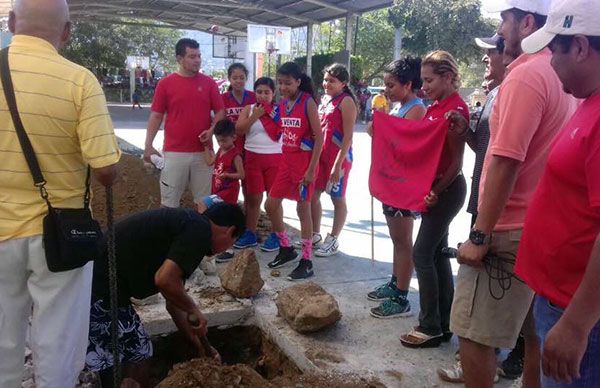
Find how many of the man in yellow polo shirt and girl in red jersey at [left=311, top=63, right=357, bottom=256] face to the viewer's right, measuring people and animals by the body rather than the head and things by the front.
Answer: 0

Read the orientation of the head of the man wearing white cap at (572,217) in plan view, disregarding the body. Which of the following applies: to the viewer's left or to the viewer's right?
to the viewer's left

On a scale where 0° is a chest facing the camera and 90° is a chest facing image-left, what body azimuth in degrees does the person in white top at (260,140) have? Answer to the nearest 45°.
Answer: approximately 0°

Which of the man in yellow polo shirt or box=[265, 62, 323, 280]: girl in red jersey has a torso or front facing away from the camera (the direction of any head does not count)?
the man in yellow polo shirt

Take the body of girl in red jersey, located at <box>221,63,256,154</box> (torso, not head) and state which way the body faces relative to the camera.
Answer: toward the camera

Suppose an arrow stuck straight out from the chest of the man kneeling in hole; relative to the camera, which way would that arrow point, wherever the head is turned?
to the viewer's right

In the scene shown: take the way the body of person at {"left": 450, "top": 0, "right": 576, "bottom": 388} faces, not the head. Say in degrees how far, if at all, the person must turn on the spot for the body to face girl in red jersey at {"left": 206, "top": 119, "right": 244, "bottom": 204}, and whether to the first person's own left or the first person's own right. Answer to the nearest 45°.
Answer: approximately 45° to the first person's own right

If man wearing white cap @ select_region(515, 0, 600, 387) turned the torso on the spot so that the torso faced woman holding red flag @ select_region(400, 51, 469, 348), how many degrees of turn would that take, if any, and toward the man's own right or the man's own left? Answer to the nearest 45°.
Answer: approximately 45° to the man's own right

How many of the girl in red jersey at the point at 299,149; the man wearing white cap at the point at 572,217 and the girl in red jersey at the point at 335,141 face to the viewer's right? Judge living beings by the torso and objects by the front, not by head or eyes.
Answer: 0

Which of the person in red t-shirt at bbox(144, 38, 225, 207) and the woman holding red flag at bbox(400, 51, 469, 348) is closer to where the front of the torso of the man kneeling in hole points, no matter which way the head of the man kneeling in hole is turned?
the woman holding red flag

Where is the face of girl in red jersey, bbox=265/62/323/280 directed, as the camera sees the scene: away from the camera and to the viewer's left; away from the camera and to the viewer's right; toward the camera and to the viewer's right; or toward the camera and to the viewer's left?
toward the camera and to the viewer's left

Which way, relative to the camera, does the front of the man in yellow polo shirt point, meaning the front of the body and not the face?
away from the camera

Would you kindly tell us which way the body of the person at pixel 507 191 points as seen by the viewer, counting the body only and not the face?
to the viewer's left

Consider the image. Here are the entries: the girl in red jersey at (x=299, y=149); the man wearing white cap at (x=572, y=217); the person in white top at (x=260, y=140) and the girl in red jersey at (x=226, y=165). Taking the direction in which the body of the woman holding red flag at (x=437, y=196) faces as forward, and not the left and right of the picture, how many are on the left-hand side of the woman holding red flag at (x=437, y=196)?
1

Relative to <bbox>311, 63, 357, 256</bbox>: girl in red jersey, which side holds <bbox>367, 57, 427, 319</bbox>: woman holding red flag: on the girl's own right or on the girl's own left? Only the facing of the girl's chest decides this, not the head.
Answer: on the girl's own left
